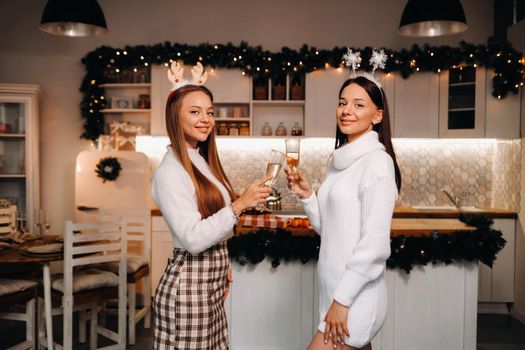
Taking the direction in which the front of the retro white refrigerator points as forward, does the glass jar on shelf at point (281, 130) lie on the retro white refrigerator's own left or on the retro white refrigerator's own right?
on the retro white refrigerator's own left

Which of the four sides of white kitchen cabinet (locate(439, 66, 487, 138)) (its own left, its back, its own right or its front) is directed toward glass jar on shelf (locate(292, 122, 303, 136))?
right

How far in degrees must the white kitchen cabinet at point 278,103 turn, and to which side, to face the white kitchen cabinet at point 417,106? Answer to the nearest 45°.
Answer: approximately 90° to its left

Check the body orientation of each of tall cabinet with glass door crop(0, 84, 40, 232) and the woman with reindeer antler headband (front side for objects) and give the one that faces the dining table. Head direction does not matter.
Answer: the tall cabinet with glass door

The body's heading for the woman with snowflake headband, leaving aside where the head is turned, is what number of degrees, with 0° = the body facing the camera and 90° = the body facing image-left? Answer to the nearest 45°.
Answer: approximately 45°

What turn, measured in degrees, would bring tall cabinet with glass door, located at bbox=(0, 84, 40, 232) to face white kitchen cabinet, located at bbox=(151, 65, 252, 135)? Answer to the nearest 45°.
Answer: approximately 45° to its left

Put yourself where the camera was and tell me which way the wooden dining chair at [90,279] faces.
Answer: facing away from the viewer and to the left of the viewer

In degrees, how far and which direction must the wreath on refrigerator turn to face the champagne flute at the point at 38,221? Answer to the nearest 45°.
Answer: approximately 45° to its right

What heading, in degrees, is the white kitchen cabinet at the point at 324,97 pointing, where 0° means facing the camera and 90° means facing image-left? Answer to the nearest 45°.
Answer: approximately 0°
